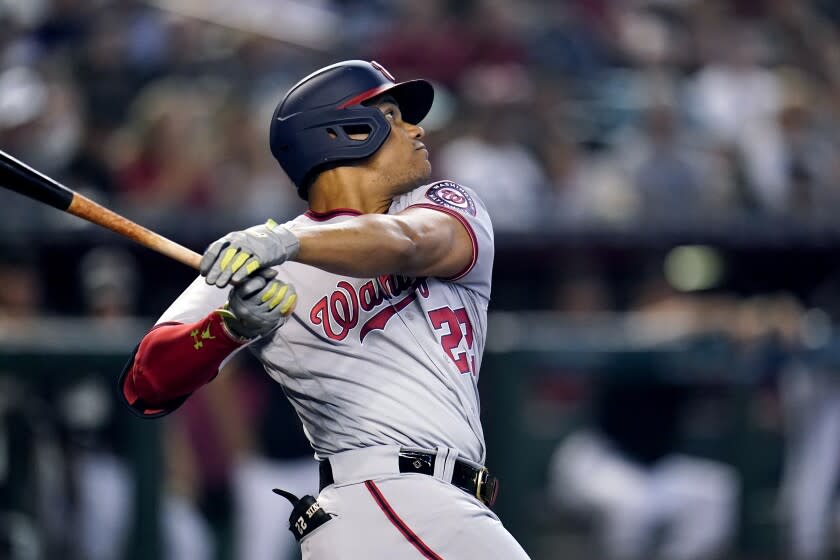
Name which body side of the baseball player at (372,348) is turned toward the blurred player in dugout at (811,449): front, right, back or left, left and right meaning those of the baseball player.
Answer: left

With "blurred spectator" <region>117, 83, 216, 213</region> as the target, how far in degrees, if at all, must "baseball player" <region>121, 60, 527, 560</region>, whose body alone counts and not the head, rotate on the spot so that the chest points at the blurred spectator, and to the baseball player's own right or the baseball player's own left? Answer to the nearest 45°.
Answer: approximately 135° to the baseball player's own left

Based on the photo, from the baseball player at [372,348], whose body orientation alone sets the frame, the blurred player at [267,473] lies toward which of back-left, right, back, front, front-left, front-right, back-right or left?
back-left

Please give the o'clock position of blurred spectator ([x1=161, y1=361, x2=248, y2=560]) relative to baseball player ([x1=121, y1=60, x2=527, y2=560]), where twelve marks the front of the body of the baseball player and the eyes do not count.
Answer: The blurred spectator is roughly at 7 o'clock from the baseball player.

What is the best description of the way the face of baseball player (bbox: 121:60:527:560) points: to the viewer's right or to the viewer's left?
to the viewer's right

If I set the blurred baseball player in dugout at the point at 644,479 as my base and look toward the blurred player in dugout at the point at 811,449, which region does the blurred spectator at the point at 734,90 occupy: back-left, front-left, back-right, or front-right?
front-left

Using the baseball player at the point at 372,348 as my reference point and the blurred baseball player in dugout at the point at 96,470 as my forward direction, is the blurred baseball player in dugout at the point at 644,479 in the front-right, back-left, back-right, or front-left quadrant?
front-right

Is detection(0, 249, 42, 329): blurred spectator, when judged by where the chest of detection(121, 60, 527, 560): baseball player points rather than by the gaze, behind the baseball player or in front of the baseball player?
behind

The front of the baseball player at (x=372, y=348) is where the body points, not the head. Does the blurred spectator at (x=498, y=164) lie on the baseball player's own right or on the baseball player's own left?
on the baseball player's own left

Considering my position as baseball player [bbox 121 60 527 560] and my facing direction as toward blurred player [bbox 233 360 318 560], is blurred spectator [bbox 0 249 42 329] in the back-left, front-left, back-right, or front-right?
front-left

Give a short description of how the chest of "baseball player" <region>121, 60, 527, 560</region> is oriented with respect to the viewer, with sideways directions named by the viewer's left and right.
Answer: facing the viewer and to the right of the viewer
